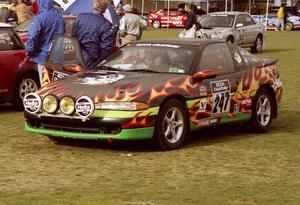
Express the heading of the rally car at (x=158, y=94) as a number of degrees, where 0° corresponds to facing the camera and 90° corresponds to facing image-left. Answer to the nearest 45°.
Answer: approximately 45°

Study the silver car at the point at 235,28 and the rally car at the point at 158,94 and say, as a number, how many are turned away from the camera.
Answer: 0

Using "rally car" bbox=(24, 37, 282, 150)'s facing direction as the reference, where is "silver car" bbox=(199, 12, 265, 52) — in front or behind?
behind

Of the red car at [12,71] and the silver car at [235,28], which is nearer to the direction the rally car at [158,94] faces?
the red car

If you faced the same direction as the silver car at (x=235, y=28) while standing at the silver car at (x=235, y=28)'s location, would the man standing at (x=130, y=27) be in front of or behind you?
in front

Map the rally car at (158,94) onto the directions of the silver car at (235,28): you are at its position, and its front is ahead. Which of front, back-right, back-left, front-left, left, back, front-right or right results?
front-left

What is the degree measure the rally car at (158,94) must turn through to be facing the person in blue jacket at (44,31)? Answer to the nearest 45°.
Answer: approximately 90° to its right
